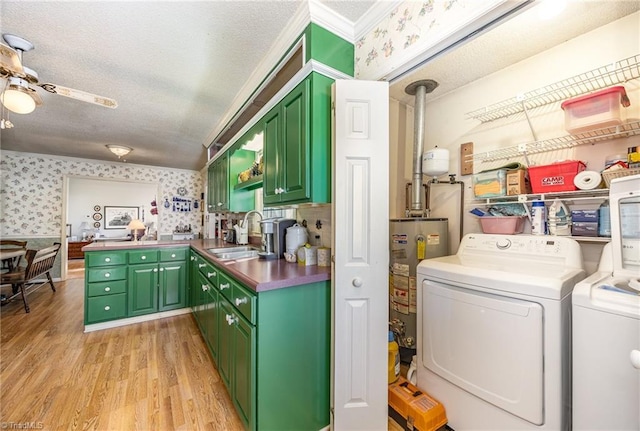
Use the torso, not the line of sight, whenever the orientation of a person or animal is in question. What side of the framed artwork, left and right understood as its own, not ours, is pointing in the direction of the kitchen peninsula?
front

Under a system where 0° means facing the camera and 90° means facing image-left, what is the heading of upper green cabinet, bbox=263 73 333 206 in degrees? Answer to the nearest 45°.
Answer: approximately 45°

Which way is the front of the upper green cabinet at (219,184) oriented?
to the viewer's left

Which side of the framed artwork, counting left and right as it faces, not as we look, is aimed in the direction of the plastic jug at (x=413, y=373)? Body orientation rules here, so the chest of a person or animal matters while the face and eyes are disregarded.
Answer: front

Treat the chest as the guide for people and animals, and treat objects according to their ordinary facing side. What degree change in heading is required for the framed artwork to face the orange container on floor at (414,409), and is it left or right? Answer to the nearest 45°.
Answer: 0° — it already faces it

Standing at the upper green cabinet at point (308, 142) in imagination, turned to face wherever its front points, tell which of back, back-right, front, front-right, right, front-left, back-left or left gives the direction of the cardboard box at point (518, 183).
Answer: back-left

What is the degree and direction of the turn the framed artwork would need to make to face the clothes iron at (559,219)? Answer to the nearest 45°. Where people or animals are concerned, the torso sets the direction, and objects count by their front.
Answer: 0° — it already faces it

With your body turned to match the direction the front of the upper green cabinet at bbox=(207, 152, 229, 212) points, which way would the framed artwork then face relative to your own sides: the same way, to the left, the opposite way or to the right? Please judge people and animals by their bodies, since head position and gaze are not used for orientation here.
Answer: to the left

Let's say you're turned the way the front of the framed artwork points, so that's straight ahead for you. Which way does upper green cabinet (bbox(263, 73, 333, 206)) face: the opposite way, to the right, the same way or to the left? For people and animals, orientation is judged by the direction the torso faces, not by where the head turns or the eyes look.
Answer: to the right

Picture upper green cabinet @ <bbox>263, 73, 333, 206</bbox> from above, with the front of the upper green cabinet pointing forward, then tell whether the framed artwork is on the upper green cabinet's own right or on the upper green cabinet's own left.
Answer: on the upper green cabinet's own right

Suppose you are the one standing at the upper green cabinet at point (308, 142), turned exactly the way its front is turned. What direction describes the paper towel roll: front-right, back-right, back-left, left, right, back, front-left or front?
back-left

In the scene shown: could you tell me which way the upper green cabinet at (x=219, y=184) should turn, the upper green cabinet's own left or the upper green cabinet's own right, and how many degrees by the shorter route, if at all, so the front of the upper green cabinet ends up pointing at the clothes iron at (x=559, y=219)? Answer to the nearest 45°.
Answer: approximately 135° to the upper green cabinet's own left

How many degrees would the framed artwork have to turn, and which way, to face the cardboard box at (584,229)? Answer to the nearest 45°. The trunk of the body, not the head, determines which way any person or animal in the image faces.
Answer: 0° — it already faces it

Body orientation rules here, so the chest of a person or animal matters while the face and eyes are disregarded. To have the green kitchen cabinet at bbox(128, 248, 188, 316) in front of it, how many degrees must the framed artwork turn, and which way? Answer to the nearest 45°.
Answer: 0° — it already faces it

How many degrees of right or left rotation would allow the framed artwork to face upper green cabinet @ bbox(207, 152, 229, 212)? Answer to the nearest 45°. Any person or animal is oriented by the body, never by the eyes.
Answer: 0° — it already faces it
